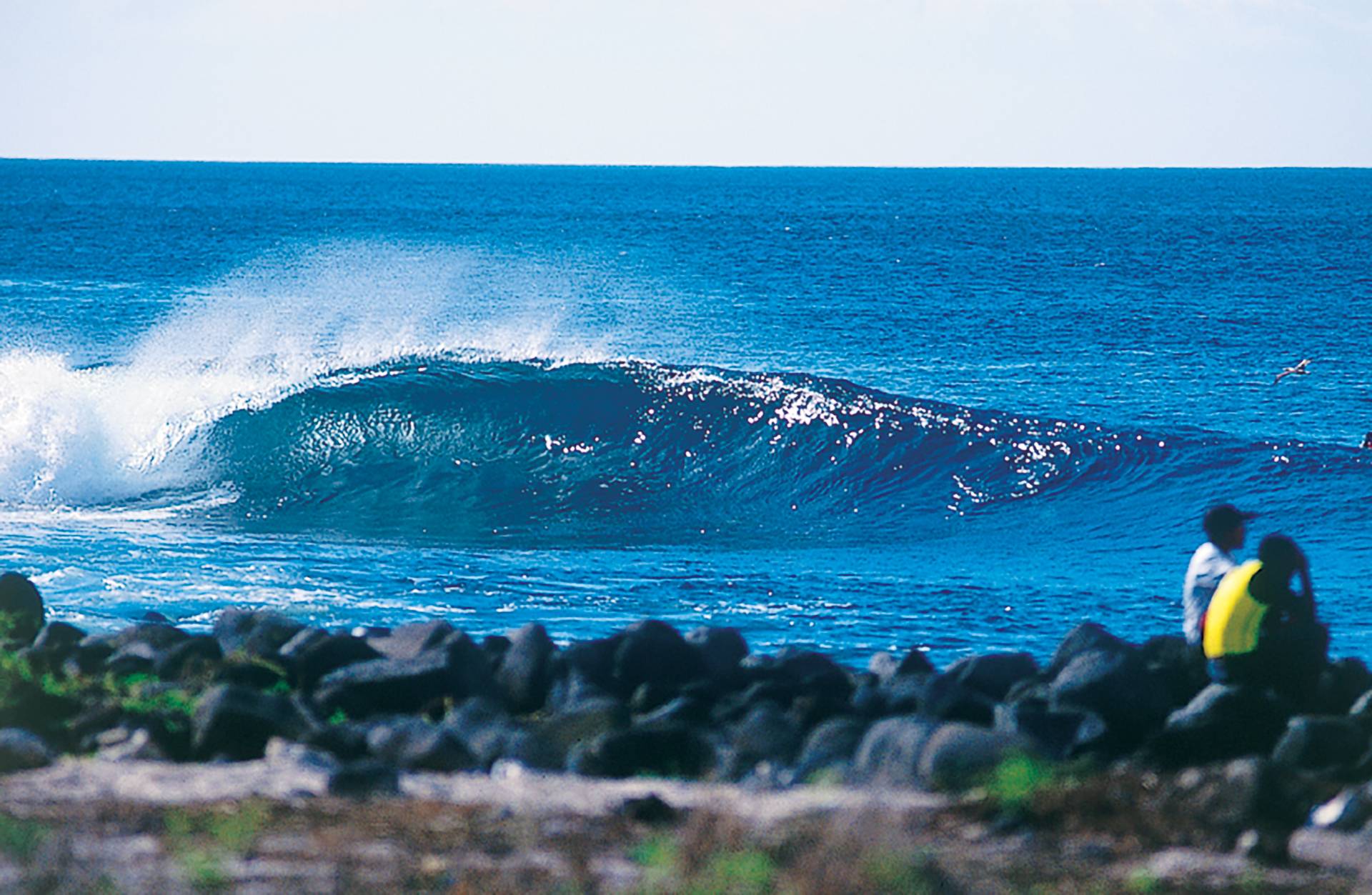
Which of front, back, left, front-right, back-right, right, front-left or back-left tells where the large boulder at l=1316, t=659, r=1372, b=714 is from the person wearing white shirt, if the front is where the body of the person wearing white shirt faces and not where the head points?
front-right

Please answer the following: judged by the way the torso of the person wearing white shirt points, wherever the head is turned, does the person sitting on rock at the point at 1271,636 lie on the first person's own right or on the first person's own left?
on the first person's own right

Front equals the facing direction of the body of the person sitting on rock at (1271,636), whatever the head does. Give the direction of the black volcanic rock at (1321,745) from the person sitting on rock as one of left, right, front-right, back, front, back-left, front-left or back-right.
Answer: right
